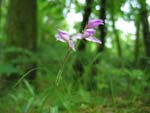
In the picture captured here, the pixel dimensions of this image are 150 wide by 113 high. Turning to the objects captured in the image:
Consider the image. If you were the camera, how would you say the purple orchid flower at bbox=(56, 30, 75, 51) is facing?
facing to the left of the viewer
